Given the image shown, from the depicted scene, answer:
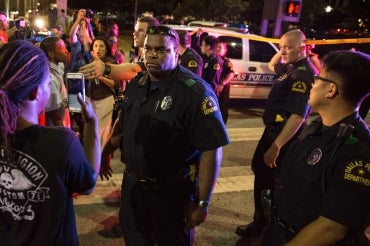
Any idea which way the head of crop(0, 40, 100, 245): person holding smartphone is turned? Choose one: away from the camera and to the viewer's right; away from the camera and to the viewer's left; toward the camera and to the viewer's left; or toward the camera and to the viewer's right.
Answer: away from the camera and to the viewer's right

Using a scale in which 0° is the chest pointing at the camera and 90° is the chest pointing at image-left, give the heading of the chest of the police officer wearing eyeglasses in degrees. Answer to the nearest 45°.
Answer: approximately 45°

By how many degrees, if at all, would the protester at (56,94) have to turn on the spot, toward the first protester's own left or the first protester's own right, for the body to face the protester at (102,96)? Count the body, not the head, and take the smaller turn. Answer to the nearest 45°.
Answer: approximately 45° to the first protester's own left

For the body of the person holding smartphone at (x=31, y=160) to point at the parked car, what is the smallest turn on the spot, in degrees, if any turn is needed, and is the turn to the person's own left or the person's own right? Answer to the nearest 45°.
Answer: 0° — they already face it

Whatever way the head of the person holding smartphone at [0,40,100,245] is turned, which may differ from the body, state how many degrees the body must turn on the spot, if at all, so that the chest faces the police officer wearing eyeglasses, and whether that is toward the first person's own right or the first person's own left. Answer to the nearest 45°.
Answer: approximately 45° to the first person's own right

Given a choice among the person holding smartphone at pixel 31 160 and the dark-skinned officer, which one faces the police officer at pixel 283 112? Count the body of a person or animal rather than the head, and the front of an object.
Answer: the person holding smartphone

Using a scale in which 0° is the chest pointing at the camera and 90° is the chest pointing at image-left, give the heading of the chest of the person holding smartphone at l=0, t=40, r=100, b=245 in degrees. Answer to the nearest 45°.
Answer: approximately 225°

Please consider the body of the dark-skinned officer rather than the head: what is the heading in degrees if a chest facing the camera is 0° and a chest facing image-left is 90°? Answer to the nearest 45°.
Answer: approximately 45°

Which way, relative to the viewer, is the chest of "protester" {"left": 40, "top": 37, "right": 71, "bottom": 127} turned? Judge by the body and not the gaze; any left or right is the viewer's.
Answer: facing to the right of the viewer

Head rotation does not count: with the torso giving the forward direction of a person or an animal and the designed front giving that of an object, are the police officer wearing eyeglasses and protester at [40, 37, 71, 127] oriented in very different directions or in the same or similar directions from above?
very different directions
